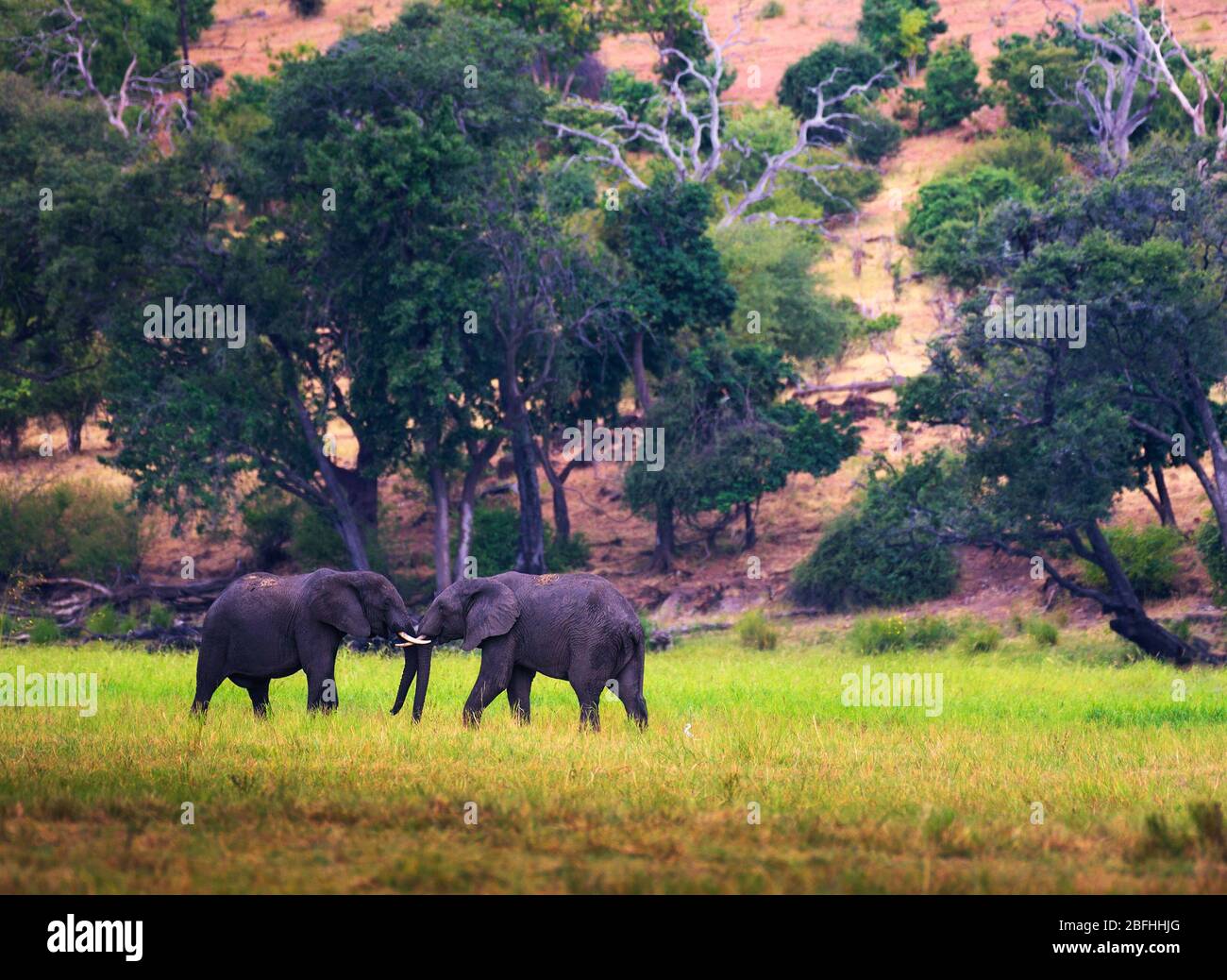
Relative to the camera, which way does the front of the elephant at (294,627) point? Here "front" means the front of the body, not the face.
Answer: to the viewer's right

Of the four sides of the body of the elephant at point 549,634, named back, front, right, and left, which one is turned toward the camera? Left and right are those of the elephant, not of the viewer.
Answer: left

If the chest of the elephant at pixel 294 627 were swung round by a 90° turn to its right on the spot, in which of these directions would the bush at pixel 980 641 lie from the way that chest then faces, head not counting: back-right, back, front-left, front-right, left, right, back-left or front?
back-left

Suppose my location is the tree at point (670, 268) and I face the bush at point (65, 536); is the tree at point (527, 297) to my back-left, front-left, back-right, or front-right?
front-left

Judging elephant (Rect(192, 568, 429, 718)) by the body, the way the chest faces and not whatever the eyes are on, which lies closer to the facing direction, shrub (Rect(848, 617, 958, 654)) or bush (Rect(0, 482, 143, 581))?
the shrub

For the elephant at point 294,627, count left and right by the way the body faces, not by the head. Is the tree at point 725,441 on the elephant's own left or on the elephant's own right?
on the elephant's own left

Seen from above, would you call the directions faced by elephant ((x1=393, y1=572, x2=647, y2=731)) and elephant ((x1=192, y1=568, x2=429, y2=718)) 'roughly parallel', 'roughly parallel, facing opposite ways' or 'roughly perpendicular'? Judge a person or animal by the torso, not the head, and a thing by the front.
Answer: roughly parallel, facing opposite ways

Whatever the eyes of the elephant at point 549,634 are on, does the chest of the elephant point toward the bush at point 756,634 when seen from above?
no

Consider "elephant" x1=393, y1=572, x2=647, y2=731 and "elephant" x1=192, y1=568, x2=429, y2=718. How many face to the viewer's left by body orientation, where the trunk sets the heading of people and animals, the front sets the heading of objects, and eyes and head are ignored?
1

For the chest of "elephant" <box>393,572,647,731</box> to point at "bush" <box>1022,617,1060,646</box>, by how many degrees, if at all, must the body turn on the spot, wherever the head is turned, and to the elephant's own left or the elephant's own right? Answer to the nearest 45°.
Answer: approximately 135° to the elephant's own right

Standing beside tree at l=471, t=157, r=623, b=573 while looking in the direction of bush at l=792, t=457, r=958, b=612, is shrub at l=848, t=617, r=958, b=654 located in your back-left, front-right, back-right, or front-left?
front-right

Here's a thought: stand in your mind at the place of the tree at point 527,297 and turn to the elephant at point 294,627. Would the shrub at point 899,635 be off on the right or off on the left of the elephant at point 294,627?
left

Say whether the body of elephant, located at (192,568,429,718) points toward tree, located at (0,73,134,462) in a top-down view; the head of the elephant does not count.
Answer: no

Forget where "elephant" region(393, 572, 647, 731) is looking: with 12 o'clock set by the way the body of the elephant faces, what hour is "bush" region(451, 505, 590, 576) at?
The bush is roughly at 3 o'clock from the elephant.
